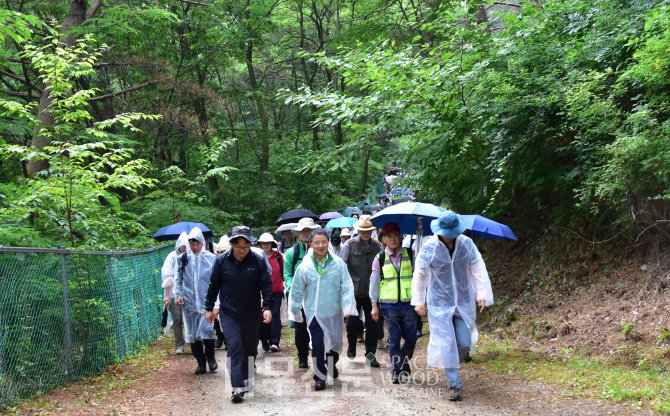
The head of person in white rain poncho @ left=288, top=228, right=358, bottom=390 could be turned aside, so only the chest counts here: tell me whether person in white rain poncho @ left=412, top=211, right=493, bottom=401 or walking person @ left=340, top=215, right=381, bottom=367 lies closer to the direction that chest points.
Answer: the person in white rain poncho

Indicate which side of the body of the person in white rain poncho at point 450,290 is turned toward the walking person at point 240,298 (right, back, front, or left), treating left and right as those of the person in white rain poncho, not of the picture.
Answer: right

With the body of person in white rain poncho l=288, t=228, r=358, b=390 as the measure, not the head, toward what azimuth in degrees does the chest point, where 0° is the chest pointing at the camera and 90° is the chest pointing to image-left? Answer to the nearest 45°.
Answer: approximately 0°

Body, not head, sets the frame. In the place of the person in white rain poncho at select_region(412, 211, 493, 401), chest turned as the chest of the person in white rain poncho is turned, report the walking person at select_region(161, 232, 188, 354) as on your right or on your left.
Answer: on your right

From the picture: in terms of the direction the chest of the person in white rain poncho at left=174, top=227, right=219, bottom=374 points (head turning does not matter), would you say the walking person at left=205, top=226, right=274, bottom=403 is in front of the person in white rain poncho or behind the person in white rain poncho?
in front

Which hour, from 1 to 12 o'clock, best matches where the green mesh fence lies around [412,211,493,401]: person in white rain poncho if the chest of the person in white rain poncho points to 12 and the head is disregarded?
The green mesh fence is roughly at 3 o'clock from the person in white rain poncho.
